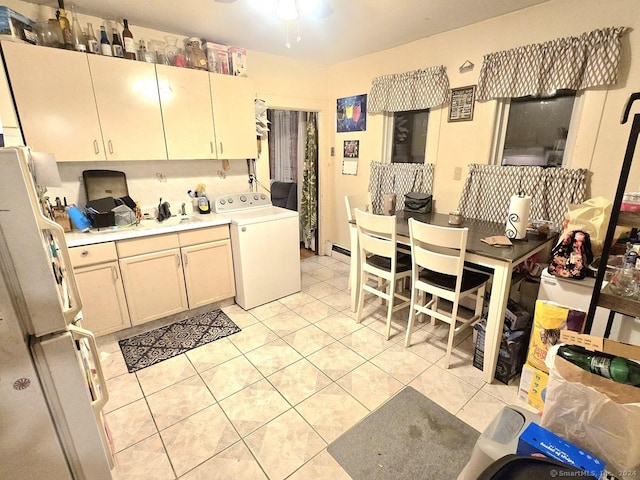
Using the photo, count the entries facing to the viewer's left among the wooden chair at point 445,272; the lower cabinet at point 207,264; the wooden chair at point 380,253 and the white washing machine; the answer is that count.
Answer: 0

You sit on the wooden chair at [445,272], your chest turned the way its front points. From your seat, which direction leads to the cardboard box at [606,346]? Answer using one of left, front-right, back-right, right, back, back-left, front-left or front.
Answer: right

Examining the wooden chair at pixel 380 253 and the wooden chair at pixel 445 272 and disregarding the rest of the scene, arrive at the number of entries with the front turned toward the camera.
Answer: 0

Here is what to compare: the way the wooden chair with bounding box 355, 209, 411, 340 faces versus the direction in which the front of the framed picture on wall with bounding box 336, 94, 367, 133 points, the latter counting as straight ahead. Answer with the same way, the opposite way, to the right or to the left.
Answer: the opposite way

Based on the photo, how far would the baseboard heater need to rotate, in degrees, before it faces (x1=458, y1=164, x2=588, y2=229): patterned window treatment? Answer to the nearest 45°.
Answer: approximately 90° to its left

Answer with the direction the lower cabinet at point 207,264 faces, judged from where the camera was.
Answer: facing the viewer and to the right of the viewer

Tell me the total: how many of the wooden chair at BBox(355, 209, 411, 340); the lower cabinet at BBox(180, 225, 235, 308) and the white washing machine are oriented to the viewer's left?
0

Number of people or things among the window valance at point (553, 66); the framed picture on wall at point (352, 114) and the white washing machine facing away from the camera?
0

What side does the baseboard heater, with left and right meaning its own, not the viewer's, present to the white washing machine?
front

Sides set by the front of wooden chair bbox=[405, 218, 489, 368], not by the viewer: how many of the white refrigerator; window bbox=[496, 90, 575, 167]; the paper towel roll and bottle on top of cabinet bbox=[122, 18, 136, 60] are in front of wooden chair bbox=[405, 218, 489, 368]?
2

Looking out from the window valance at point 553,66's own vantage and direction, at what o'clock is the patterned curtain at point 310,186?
The patterned curtain is roughly at 2 o'clock from the window valance.

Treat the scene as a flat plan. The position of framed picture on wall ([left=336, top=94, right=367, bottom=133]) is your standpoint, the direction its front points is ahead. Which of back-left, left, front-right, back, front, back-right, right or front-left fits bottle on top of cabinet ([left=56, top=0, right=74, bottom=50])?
front

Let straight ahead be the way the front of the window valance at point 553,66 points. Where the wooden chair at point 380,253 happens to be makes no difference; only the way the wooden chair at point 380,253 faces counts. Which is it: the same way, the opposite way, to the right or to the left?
the opposite way

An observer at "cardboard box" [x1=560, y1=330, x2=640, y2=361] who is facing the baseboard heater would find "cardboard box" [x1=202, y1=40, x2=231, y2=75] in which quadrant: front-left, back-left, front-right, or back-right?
front-left

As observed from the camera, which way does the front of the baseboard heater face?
facing the viewer and to the left of the viewer
